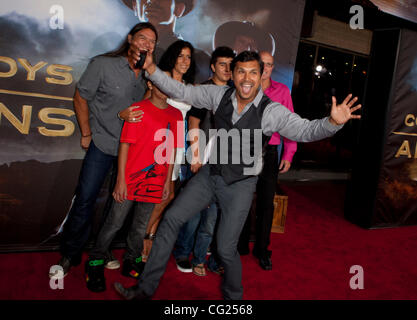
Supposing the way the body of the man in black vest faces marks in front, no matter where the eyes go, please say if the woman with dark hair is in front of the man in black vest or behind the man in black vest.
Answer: behind

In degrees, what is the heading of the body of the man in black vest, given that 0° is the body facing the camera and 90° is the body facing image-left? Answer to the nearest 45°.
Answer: approximately 0°

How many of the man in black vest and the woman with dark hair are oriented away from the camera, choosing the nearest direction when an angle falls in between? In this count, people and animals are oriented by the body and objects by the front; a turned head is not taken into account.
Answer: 0

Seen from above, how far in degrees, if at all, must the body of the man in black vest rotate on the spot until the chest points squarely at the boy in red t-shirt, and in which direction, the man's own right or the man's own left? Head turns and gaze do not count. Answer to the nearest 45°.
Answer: approximately 90° to the man's own right

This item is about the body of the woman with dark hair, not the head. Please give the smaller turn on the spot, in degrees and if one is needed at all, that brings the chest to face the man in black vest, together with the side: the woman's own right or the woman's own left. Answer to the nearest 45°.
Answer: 0° — they already face them

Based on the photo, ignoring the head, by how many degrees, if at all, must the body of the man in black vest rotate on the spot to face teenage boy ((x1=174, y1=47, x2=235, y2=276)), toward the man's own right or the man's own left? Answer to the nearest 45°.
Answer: approximately 180°

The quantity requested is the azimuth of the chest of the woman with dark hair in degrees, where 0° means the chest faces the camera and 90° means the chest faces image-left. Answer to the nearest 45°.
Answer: approximately 315°
